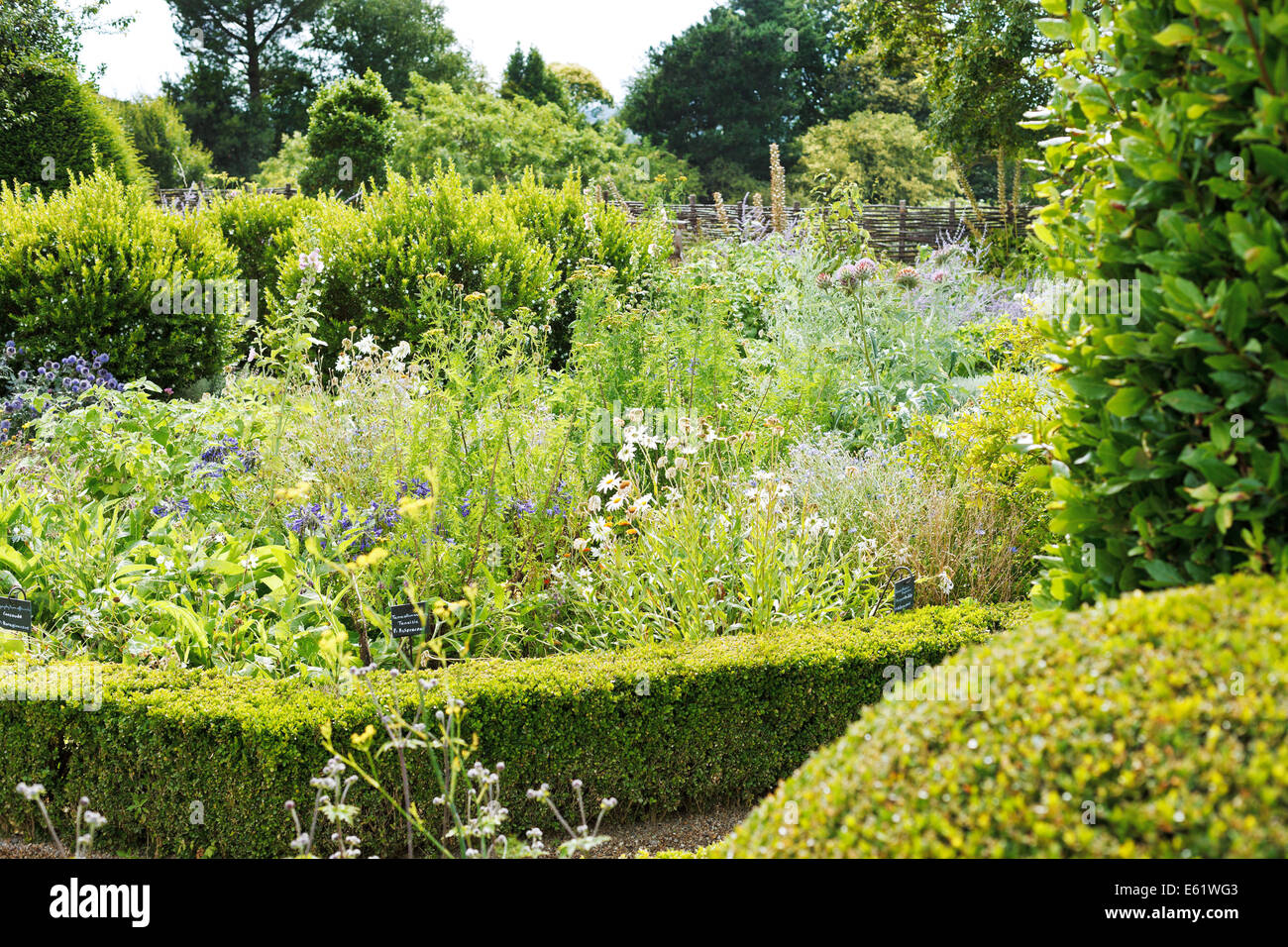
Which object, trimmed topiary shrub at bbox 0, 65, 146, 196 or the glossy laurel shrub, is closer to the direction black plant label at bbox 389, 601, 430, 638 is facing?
the glossy laurel shrub

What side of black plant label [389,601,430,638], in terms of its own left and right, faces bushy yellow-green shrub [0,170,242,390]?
back

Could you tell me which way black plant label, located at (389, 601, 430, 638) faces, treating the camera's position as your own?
facing the viewer

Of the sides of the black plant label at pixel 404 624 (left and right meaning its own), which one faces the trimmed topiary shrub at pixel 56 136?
back

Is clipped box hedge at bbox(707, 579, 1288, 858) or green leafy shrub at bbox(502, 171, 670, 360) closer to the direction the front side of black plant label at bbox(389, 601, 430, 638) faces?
the clipped box hedge

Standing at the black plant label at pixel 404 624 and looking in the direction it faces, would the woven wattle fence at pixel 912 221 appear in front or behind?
behind

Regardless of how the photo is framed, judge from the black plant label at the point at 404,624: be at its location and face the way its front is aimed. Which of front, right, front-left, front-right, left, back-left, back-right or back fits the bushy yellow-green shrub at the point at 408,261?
back

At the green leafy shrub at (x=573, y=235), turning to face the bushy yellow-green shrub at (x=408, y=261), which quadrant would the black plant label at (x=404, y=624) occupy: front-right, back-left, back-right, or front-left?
front-left

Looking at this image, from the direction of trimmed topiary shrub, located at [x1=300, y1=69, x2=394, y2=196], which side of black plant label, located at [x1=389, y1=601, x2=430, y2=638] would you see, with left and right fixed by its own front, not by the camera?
back
